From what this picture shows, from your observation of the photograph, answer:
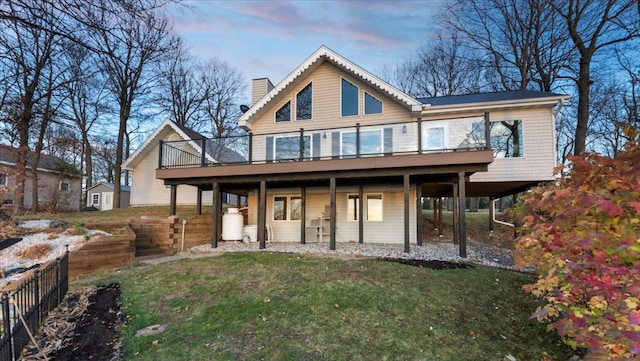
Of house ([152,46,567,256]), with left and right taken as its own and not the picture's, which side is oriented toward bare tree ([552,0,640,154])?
left

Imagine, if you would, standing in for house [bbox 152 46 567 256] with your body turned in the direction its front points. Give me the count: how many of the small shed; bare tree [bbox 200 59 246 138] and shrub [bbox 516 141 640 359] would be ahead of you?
1

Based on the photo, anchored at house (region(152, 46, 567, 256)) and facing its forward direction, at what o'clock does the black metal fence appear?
The black metal fence is roughly at 1 o'clock from the house.

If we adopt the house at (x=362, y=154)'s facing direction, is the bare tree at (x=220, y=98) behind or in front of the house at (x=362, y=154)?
behind

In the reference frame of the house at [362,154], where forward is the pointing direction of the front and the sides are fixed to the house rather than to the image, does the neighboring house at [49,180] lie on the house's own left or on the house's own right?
on the house's own right

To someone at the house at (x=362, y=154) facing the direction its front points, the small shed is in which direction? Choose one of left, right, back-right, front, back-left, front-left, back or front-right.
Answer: back-right

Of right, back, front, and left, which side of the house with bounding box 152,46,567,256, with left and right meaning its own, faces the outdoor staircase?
right

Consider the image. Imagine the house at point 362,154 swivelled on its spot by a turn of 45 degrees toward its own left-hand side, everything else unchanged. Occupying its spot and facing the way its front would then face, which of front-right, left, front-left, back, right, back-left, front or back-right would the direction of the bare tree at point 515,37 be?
left

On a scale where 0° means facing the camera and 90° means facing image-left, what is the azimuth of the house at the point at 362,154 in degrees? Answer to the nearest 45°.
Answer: approximately 0°

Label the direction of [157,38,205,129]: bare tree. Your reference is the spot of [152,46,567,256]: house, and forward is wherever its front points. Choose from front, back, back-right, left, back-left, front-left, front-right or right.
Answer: back-right

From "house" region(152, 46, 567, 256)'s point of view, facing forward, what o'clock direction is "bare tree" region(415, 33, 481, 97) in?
The bare tree is roughly at 7 o'clock from the house.
